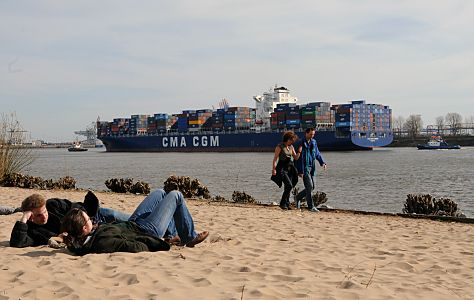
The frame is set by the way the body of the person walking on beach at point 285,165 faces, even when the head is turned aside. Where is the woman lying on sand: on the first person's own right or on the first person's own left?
on the first person's own right

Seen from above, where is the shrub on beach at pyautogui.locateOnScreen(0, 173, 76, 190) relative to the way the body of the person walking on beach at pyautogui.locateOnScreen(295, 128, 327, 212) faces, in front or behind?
behind

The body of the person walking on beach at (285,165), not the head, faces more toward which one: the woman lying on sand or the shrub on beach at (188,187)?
the woman lying on sand

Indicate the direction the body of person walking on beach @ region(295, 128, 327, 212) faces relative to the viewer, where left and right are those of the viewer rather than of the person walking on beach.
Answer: facing the viewer and to the right of the viewer

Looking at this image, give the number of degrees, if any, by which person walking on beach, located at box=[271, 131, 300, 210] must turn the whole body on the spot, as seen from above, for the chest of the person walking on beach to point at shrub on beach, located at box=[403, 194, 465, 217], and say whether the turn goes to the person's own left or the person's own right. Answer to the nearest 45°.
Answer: approximately 90° to the person's own left

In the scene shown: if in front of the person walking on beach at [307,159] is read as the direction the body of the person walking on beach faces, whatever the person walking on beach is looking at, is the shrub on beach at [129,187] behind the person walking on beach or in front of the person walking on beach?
behind

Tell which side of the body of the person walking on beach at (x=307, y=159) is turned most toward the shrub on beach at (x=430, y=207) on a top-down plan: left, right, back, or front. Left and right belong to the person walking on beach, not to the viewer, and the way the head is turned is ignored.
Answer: left

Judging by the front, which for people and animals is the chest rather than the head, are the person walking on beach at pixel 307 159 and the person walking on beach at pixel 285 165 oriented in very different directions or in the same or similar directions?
same or similar directions

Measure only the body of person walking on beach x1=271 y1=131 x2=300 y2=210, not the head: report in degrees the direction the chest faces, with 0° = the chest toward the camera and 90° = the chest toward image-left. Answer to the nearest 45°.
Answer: approximately 315°
